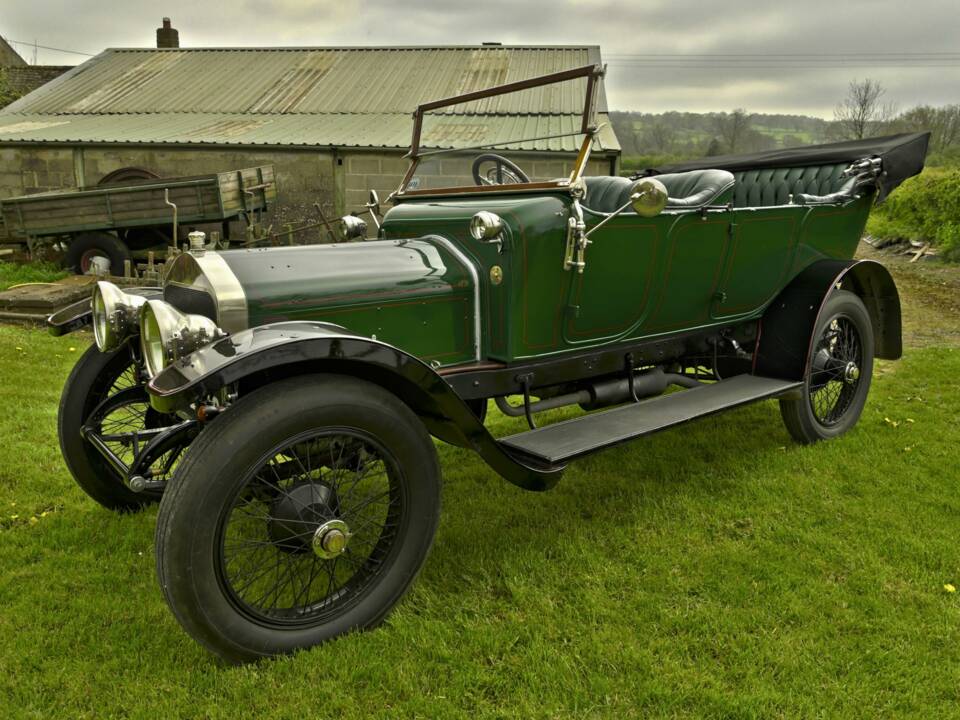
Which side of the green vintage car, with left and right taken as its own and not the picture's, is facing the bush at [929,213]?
back

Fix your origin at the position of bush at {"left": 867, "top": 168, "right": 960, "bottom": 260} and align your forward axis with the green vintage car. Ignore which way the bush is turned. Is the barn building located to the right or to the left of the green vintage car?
right

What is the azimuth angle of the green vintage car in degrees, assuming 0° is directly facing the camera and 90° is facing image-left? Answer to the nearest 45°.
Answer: approximately 45°

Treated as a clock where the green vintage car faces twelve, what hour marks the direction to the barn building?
The barn building is roughly at 4 o'clock from the green vintage car.
